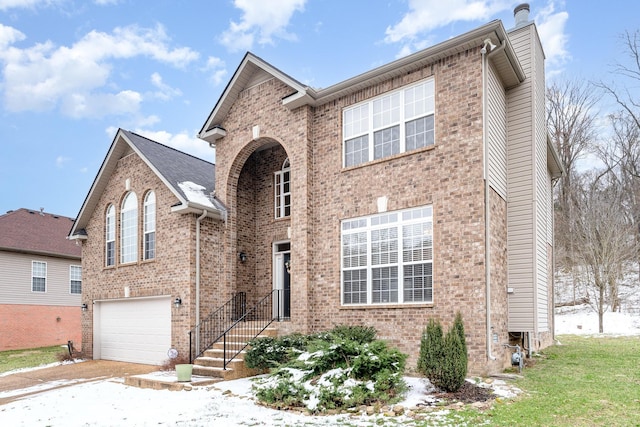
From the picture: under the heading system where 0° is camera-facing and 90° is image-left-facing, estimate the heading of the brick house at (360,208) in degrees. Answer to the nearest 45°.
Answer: approximately 45°

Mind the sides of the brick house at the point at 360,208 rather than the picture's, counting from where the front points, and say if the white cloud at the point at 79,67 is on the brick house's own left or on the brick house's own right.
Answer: on the brick house's own right

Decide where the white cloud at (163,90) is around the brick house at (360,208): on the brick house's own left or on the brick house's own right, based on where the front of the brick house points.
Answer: on the brick house's own right

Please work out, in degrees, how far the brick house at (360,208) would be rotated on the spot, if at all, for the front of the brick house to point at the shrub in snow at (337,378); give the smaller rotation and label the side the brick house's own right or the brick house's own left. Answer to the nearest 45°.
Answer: approximately 45° to the brick house's own left

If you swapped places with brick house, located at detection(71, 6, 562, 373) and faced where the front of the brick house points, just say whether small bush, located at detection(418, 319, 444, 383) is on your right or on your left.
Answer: on your left

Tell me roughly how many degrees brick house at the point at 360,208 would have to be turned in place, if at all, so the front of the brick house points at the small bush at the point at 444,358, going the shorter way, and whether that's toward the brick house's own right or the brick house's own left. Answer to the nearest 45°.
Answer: approximately 45° to the brick house's own left
